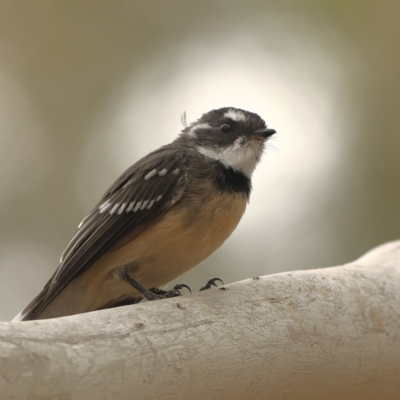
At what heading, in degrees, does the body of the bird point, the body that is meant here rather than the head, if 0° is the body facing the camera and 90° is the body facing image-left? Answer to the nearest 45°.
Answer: approximately 270°
